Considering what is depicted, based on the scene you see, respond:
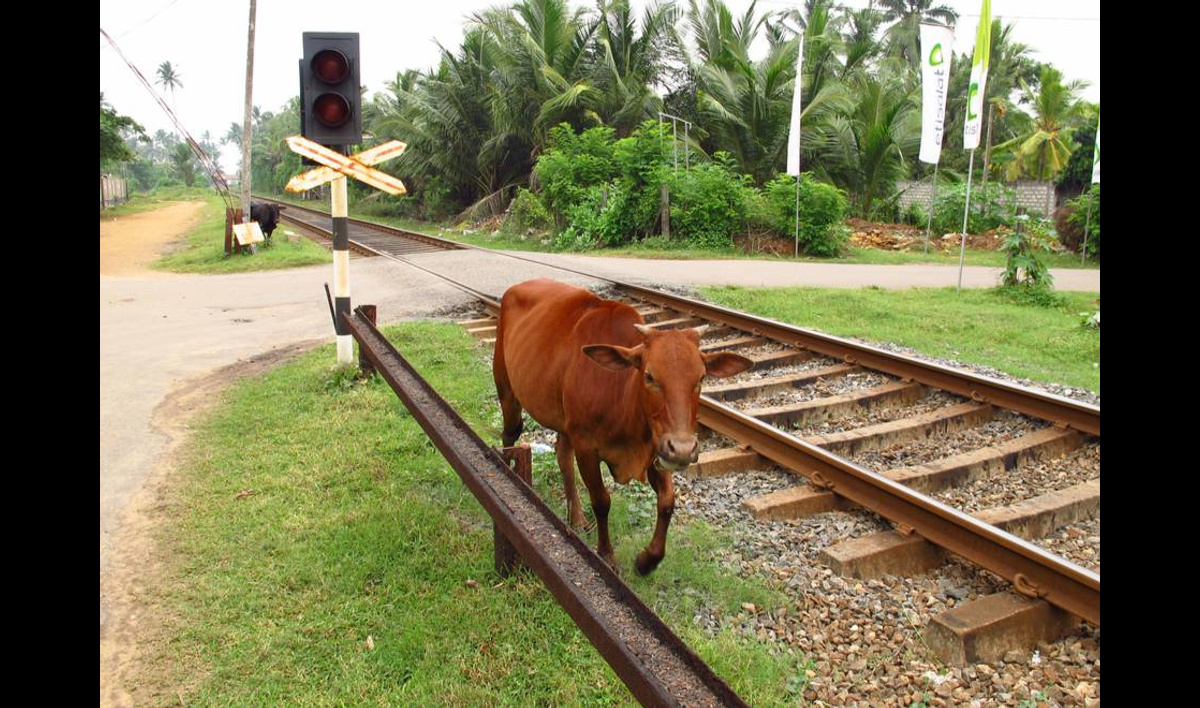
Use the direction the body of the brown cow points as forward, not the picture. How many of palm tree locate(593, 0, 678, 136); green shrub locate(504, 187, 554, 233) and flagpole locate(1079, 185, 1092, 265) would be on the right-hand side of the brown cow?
0

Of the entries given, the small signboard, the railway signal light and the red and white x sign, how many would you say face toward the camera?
3

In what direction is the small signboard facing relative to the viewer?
toward the camera

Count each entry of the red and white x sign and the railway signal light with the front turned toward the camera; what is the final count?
2

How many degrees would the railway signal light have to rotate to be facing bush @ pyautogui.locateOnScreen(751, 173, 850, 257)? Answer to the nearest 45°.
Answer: approximately 135° to its left

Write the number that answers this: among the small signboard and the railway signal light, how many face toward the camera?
2

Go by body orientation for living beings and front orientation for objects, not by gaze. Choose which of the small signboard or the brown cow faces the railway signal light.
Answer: the small signboard

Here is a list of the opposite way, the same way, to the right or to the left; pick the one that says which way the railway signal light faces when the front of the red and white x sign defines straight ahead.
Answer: the same way

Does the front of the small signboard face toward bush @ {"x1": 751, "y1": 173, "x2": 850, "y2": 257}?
no

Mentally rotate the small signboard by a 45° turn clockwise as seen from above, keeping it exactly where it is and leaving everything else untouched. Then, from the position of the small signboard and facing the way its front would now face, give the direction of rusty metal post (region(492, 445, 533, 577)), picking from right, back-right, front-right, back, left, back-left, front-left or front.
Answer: front-left

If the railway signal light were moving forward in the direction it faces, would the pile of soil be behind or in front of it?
behind

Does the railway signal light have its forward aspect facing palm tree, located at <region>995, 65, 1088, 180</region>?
no

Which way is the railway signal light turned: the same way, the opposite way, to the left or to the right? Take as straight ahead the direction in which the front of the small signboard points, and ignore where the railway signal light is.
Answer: the same way

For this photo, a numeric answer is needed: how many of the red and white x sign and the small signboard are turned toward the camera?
2

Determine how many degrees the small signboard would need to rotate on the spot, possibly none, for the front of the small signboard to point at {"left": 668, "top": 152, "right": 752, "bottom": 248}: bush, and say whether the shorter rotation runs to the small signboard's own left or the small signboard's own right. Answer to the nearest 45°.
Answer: approximately 90° to the small signboard's own left

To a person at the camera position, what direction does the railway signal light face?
facing the viewer

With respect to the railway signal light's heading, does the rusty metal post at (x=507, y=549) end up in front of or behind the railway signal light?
in front
